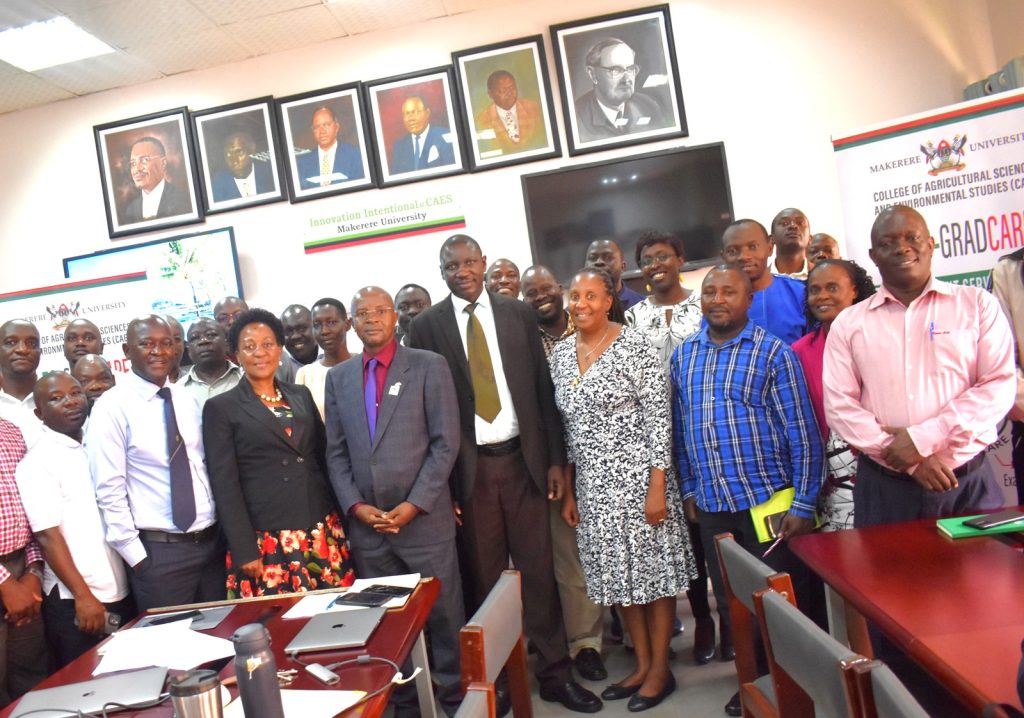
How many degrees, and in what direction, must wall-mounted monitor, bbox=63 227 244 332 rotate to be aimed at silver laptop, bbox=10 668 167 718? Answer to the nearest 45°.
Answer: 0° — it already faces it

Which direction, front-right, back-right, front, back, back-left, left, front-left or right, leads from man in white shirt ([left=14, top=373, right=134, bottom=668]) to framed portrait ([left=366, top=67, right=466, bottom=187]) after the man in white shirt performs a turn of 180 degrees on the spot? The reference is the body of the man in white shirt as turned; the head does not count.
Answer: right

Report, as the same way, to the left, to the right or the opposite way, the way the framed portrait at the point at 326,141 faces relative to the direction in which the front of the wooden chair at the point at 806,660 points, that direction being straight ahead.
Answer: to the right

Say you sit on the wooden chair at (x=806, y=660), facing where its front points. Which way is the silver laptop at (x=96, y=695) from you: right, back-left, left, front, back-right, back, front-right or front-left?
back-left

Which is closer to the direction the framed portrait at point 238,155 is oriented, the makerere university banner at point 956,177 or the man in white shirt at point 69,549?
the man in white shirt

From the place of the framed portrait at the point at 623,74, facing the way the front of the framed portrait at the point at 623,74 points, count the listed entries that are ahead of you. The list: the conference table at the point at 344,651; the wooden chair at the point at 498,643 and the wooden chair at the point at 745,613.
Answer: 3

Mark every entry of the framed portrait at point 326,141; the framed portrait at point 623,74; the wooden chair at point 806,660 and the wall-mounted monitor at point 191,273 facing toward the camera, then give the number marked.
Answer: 3

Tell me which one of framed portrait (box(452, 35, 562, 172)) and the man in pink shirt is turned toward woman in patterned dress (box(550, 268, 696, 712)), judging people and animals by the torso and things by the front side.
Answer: the framed portrait

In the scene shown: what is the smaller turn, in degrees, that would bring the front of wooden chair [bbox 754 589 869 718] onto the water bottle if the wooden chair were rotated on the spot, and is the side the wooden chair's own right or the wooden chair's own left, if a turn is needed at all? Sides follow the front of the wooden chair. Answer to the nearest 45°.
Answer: approximately 135° to the wooden chair's own left
